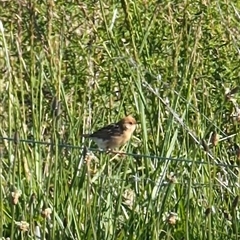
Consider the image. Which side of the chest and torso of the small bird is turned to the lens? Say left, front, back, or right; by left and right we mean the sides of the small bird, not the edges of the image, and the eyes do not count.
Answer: right
